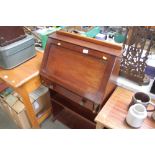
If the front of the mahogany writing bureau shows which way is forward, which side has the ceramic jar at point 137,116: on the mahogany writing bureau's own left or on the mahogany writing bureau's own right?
on the mahogany writing bureau's own left

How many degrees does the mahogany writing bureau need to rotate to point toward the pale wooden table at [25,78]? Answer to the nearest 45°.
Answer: approximately 45° to its right

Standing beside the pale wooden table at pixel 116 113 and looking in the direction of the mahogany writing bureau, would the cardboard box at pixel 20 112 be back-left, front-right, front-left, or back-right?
front-left

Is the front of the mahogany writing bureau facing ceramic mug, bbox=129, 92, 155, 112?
no

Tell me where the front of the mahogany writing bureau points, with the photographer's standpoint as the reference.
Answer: facing the viewer and to the left of the viewer

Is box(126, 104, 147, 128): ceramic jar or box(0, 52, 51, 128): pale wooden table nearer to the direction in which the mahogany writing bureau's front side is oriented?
the pale wooden table

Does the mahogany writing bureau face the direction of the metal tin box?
no
